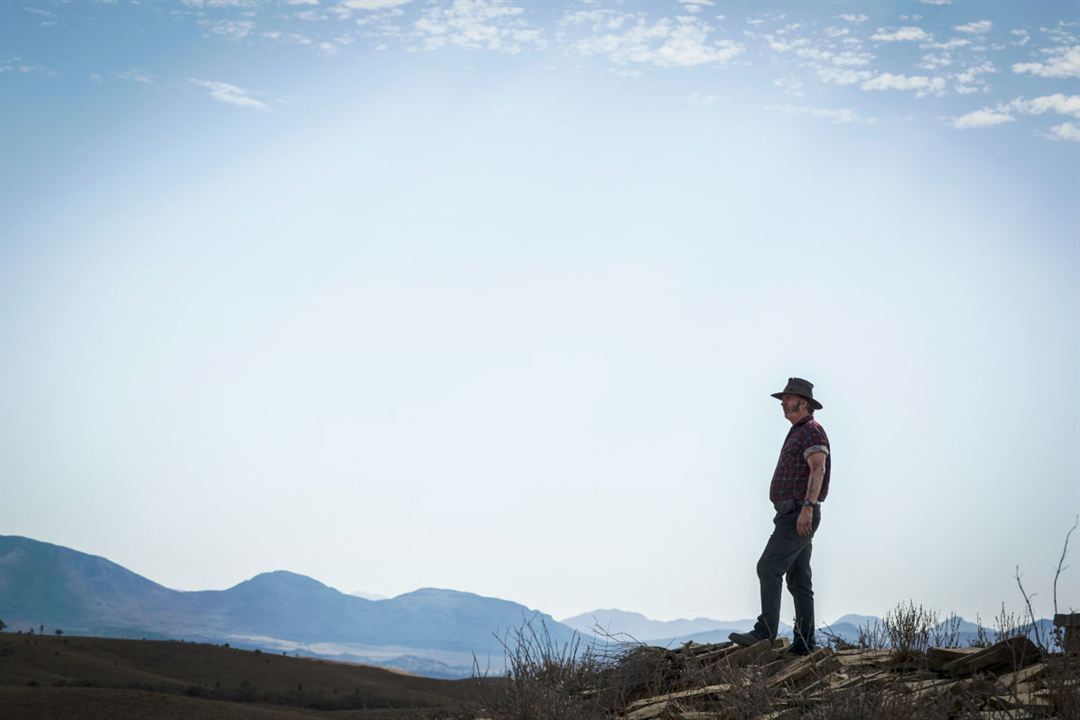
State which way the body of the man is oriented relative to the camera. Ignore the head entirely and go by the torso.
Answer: to the viewer's left

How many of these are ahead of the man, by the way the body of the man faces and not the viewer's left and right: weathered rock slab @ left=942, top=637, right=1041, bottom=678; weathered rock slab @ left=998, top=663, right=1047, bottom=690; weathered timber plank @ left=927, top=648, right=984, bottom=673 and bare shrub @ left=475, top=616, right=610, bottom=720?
1

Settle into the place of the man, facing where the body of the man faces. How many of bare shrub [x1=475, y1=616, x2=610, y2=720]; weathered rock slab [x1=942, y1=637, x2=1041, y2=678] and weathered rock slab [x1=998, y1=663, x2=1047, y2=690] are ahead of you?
1

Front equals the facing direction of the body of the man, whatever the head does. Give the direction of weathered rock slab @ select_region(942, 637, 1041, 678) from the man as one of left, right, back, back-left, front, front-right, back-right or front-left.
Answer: back-left

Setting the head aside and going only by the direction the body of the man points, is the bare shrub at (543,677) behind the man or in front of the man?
in front

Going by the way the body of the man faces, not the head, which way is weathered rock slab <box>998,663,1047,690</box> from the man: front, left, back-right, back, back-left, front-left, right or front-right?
back-left

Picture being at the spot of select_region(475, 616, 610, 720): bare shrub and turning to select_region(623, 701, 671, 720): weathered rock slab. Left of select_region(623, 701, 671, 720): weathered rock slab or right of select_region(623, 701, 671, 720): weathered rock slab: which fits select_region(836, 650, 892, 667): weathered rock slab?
left

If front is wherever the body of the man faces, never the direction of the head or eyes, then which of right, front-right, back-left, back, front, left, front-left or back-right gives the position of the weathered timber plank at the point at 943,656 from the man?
back-left

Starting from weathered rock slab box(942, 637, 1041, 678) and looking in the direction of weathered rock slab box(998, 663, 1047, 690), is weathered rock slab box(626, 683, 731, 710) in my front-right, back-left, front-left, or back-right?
back-right
